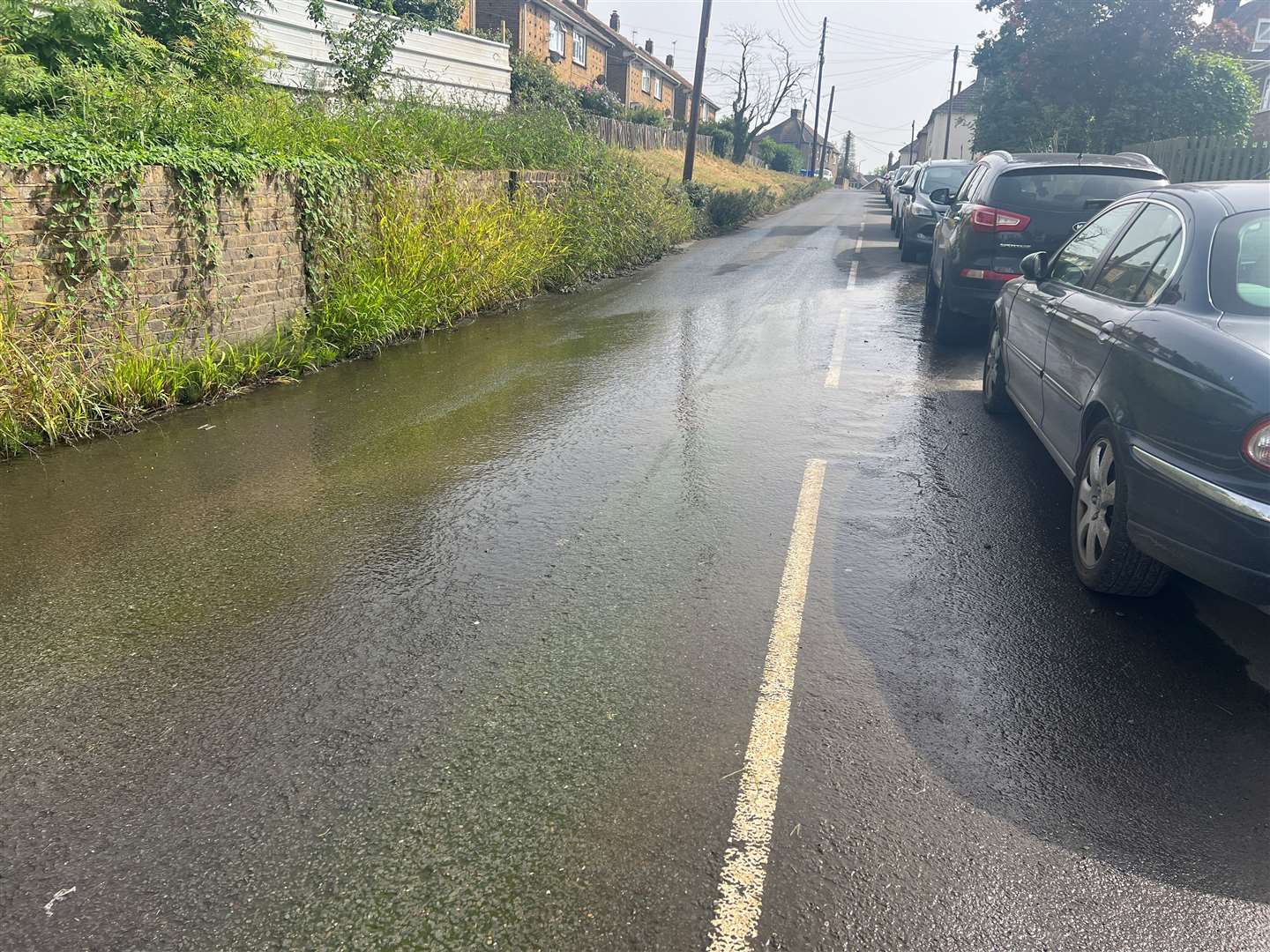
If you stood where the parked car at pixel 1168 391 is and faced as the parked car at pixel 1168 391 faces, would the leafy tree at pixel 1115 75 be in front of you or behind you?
in front

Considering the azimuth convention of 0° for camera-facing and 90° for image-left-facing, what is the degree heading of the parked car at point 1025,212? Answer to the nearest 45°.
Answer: approximately 180°

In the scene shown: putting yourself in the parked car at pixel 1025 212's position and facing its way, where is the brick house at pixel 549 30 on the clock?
The brick house is roughly at 11 o'clock from the parked car.

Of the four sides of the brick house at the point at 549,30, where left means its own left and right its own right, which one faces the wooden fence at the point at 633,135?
front

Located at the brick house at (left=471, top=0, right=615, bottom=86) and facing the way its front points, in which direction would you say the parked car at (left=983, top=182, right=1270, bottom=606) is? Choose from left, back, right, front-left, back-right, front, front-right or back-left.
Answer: front-right

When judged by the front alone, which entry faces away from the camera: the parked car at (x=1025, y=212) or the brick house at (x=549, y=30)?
the parked car

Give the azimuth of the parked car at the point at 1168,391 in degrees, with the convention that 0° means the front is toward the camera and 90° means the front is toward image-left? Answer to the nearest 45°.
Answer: approximately 135°

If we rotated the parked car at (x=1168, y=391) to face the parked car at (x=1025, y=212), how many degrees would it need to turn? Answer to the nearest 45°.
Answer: approximately 45° to its right

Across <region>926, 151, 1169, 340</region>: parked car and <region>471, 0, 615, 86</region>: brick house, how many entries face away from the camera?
1

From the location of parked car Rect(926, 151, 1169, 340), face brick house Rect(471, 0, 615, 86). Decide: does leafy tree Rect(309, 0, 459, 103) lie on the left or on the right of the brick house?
left

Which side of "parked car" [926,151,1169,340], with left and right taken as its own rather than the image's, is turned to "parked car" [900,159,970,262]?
front

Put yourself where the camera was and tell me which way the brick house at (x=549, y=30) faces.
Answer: facing the viewer and to the right of the viewer

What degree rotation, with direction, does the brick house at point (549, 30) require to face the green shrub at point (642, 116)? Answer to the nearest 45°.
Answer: approximately 90° to its left
